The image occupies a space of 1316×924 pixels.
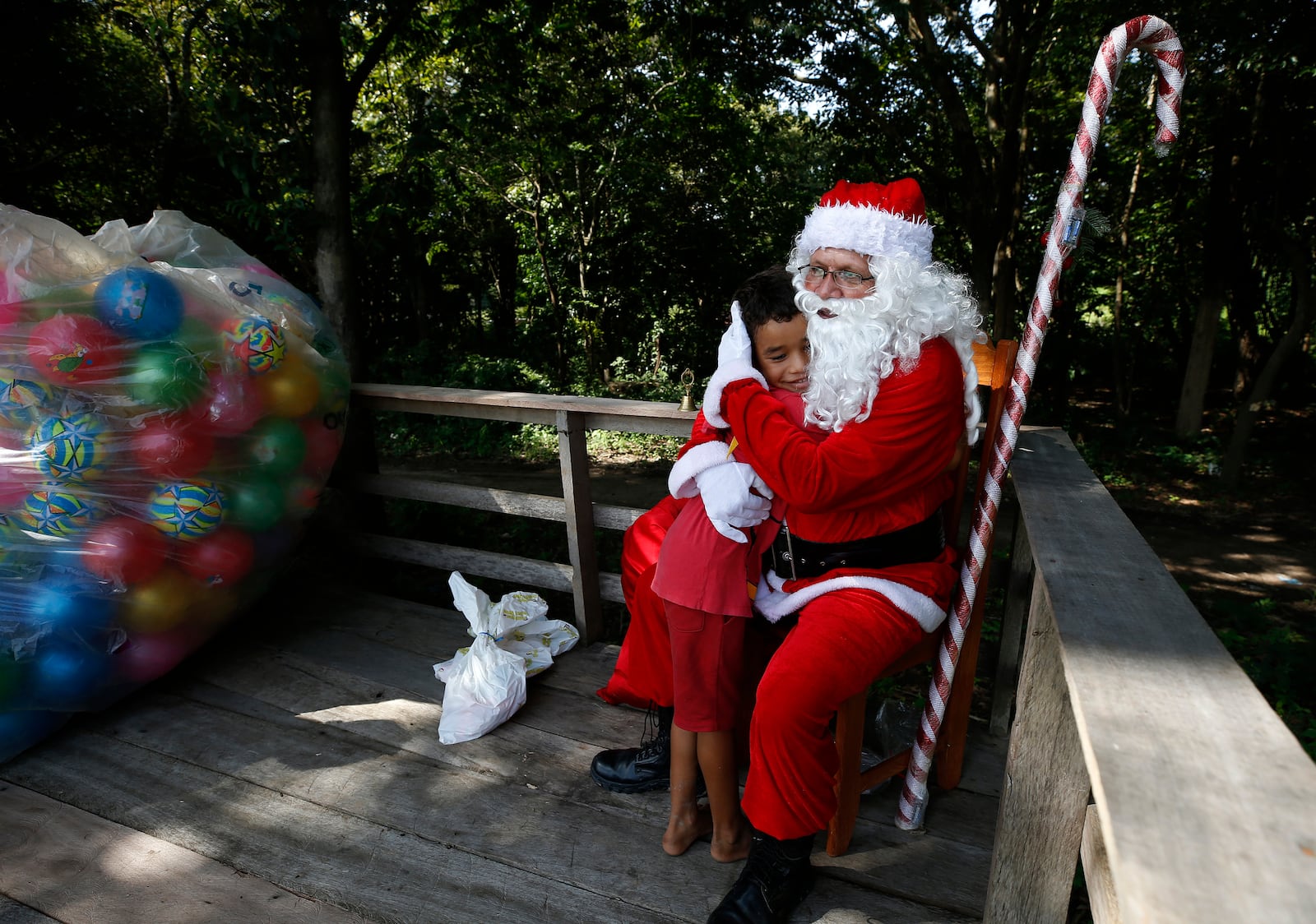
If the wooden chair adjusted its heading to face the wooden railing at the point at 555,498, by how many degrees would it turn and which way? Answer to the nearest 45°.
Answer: approximately 90° to its right

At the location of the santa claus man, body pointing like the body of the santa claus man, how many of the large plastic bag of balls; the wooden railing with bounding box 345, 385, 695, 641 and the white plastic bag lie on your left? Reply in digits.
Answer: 0

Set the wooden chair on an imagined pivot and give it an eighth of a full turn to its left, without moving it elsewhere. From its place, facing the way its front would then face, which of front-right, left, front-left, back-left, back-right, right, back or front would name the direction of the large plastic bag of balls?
right

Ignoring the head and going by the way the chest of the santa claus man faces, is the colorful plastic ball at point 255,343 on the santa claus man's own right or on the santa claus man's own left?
on the santa claus man's own right

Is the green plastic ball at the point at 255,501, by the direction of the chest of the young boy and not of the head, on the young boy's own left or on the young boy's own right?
on the young boy's own left

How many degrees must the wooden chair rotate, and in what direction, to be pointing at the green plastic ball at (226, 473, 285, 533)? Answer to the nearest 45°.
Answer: approximately 45° to its right

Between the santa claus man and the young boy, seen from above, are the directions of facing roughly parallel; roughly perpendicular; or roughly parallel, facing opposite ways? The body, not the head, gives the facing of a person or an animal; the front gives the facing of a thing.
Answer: roughly parallel, facing opposite ways

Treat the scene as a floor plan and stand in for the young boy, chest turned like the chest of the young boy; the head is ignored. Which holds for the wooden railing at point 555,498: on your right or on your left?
on your left

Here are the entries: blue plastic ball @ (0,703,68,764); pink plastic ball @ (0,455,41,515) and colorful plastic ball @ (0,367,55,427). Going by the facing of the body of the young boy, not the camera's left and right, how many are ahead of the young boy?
0

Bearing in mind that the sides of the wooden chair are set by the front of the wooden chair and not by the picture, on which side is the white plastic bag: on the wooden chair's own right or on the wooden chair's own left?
on the wooden chair's own right

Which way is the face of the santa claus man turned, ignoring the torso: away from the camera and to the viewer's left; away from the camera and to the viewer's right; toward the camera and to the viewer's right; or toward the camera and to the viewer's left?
toward the camera and to the viewer's left

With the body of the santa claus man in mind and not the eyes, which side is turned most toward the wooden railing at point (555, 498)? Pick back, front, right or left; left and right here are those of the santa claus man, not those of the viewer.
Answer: right

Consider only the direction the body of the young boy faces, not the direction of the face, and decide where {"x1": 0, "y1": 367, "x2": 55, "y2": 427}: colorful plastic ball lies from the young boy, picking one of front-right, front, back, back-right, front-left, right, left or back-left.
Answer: back-left

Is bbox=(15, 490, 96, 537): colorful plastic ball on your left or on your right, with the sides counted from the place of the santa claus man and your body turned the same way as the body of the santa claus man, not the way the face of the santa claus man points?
on your right

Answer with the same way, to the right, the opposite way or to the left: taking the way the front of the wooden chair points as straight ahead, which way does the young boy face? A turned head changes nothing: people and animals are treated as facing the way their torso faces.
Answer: the opposite way

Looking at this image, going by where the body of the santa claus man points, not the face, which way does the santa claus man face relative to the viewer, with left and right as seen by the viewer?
facing the viewer and to the left of the viewer

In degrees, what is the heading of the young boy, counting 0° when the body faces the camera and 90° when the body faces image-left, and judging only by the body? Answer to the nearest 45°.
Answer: approximately 225°
